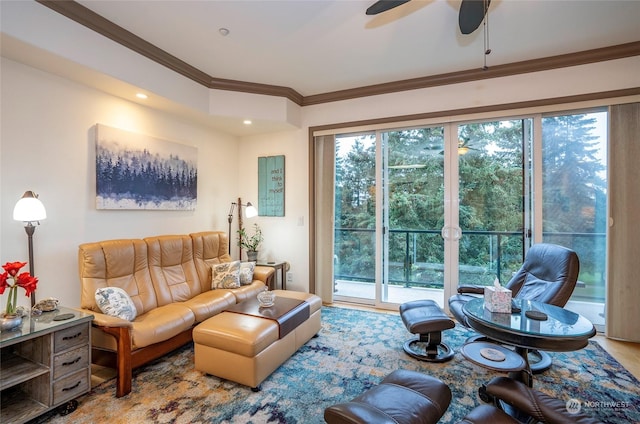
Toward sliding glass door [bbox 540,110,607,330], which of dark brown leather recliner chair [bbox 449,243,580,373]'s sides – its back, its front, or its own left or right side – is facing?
back

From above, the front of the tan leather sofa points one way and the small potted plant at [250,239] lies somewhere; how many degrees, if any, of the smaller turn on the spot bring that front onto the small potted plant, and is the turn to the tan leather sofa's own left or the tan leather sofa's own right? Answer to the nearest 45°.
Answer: approximately 90° to the tan leather sofa's own left

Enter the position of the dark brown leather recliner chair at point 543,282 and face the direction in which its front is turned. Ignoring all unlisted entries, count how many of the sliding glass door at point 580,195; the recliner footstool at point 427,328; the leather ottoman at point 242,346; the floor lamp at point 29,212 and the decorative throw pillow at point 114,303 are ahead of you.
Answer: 4

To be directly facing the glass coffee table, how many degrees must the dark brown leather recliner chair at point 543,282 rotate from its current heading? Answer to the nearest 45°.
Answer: approximately 45° to its left

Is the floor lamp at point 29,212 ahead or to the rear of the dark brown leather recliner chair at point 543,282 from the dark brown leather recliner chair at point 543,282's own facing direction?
ahead

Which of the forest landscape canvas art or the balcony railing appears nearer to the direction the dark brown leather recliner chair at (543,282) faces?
the forest landscape canvas art

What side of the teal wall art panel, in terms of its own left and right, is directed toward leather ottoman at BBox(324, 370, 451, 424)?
front

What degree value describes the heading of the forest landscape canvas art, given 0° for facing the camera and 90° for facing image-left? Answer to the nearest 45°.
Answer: approximately 315°

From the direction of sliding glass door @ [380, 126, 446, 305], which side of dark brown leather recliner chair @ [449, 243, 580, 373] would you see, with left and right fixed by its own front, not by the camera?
right

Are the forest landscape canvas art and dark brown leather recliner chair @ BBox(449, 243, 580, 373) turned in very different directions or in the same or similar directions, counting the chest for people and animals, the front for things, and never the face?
very different directions

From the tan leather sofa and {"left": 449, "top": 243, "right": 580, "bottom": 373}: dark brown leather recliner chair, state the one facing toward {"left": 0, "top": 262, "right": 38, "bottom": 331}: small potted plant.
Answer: the dark brown leather recliner chair

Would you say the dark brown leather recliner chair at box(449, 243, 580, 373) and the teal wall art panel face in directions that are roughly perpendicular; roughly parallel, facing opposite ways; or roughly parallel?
roughly perpendicular

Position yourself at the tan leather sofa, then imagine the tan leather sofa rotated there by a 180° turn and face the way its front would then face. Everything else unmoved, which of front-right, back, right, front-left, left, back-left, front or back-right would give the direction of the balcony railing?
back-right

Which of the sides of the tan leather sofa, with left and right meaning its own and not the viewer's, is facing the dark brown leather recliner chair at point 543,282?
front

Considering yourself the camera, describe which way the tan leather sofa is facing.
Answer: facing the viewer and to the right of the viewer

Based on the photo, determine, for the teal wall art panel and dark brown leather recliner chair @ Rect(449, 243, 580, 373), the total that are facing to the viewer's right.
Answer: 0

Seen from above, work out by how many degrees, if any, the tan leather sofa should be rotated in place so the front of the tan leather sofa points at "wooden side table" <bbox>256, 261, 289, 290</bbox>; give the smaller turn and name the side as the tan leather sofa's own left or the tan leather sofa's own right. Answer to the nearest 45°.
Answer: approximately 90° to the tan leather sofa's own left

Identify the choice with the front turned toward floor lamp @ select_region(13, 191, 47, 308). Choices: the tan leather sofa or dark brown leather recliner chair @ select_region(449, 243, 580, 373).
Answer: the dark brown leather recliner chair
